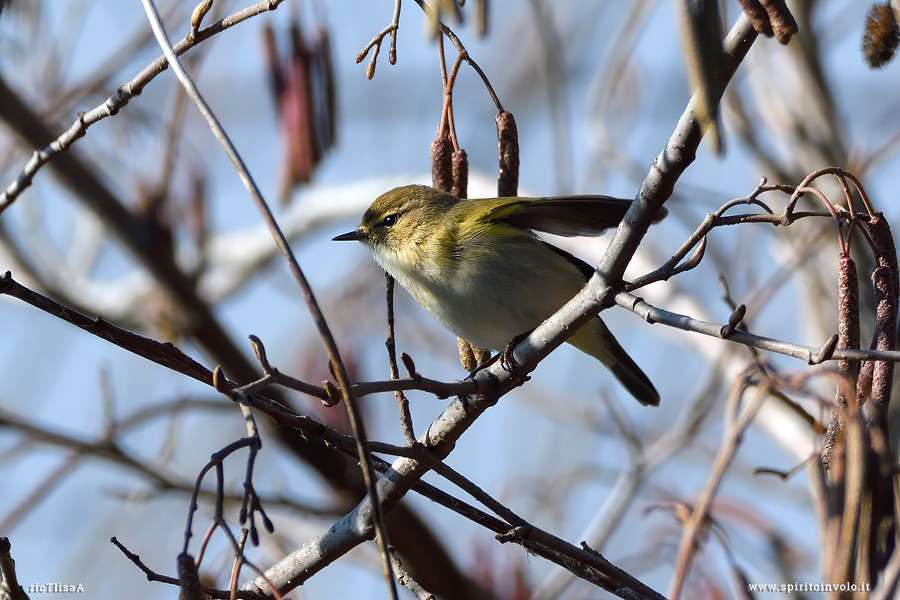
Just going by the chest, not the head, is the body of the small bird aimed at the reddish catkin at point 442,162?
no

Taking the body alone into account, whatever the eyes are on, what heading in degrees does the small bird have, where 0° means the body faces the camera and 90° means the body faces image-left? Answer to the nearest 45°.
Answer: approximately 90°

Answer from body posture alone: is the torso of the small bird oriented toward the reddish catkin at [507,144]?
no
